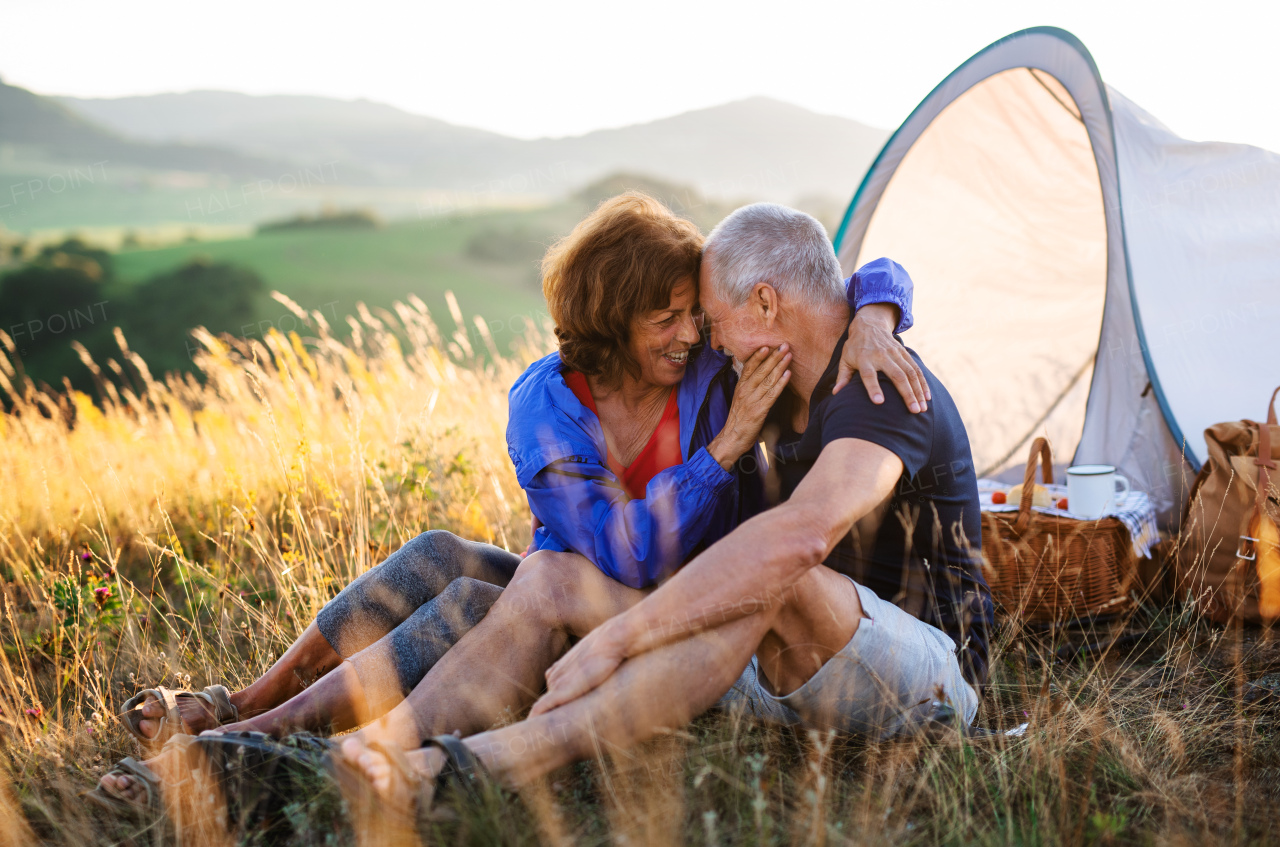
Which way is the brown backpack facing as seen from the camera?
toward the camera

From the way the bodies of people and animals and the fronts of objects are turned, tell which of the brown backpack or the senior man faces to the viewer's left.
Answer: the senior man

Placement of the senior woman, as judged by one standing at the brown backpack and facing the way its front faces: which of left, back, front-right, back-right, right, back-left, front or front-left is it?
front-right

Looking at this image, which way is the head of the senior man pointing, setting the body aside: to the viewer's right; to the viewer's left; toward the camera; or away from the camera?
to the viewer's left

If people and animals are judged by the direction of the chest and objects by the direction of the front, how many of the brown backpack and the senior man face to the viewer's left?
1

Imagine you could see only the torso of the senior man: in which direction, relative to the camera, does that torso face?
to the viewer's left

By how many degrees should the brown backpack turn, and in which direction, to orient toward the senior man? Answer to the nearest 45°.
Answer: approximately 45° to its right

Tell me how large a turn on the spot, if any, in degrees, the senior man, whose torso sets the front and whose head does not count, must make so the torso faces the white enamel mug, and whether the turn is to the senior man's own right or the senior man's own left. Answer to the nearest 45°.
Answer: approximately 135° to the senior man's own right

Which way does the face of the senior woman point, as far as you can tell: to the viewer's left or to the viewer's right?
to the viewer's right
